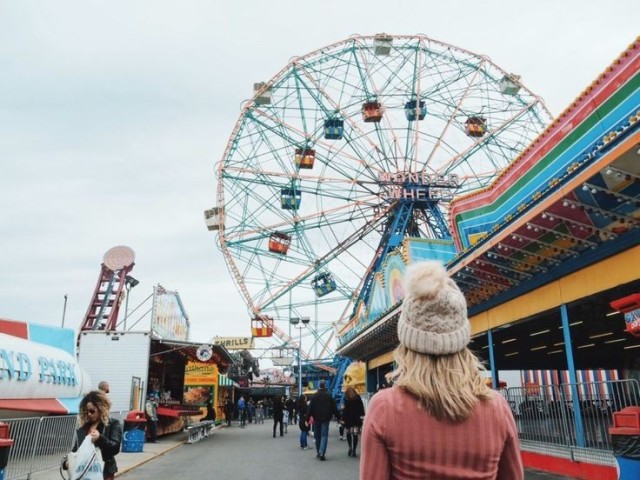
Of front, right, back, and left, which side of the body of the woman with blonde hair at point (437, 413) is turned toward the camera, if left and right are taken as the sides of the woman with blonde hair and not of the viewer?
back

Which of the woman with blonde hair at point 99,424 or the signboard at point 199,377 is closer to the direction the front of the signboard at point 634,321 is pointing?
the woman with blonde hair

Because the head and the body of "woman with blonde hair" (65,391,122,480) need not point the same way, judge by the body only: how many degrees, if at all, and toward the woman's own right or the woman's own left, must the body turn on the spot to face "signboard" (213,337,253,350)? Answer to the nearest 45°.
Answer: approximately 135° to the woman's own right

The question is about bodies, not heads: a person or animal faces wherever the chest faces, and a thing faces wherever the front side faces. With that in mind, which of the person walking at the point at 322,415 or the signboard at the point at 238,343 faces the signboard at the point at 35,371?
the signboard at the point at 238,343

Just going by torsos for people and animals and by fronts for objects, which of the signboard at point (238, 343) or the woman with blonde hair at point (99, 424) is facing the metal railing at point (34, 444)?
the signboard

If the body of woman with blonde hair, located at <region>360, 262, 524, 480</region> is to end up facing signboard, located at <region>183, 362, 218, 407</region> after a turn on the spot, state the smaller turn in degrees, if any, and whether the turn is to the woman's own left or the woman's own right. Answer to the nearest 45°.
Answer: approximately 45° to the woman's own left

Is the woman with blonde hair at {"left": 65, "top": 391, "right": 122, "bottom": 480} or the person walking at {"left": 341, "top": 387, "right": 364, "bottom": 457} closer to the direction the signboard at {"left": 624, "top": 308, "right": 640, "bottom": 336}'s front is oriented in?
the woman with blonde hair

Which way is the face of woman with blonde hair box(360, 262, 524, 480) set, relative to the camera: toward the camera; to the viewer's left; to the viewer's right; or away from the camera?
away from the camera
